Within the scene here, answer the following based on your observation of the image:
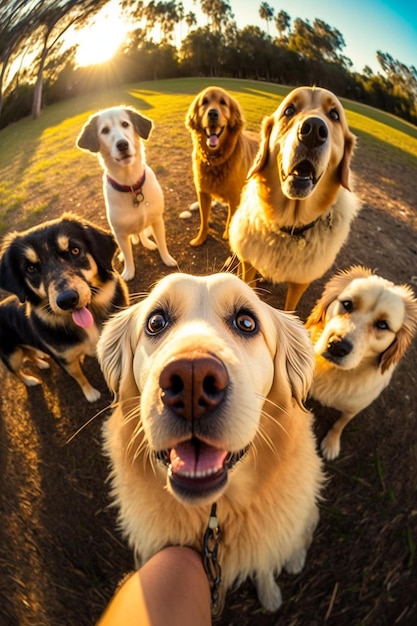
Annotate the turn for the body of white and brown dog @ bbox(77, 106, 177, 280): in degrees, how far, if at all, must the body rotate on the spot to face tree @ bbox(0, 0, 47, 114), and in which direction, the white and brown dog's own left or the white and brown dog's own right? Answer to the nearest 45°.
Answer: approximately 135° to the white and brown dog's own right

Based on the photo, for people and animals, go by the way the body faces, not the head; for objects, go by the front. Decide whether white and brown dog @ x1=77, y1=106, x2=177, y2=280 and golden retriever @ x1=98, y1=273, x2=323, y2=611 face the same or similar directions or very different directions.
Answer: same or similar directions

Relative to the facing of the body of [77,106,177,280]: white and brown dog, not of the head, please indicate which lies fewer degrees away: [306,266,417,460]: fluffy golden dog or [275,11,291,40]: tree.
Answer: the fluffy golden dog

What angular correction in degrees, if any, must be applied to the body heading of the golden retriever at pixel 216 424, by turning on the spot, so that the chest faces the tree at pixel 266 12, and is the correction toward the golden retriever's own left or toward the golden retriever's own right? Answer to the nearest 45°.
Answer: approximately 180°

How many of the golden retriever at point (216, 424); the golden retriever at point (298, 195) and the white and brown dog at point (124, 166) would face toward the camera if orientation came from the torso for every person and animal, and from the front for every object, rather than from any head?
3

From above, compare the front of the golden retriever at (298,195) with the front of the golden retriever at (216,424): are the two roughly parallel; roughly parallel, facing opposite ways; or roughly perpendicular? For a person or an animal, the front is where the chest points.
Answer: roughly parallel

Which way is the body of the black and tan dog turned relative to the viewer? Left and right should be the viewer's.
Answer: facing the viewer and to the right of the viewer

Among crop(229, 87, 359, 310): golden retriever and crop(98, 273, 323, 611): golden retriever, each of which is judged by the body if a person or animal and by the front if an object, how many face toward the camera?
2

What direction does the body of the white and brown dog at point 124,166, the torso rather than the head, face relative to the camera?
toward the camera

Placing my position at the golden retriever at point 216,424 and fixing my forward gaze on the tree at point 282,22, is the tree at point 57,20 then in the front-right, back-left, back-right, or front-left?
front-left

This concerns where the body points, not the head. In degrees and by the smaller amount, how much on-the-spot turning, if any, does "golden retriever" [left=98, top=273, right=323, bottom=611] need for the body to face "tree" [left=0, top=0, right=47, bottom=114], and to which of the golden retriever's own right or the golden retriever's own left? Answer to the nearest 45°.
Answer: approximately 135° to the golden retriever's own right
